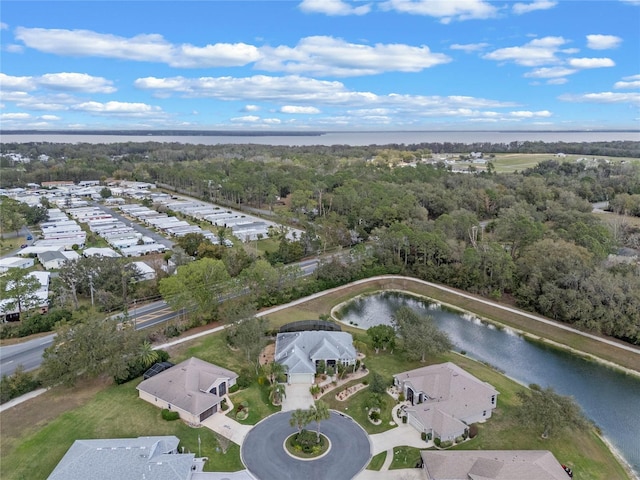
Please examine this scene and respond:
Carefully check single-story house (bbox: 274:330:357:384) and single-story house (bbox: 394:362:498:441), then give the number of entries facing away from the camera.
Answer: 0

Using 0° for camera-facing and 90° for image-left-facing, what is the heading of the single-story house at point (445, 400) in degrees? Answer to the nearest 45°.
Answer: approximately 45°

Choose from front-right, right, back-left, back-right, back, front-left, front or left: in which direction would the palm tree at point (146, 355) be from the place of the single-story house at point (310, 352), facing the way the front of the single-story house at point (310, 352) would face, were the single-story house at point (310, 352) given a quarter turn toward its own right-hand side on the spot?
front

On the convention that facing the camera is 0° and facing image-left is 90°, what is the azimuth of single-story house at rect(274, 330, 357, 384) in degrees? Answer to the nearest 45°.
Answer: approximately 0°

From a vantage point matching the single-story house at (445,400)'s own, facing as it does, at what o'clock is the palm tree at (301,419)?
The palm tree is roughly at 12 o'clock from the single-story house.

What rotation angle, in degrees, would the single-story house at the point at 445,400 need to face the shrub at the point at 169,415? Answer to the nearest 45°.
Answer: approximately 45° to its right

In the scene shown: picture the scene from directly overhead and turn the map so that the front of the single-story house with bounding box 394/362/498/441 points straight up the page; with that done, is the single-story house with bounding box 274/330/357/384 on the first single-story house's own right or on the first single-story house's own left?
on the first single-story house's own right

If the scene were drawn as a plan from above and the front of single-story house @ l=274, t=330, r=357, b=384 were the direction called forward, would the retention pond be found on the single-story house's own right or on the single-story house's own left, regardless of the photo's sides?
on the single-story house's own left

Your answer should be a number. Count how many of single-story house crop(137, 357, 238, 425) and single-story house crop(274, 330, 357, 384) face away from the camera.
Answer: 0

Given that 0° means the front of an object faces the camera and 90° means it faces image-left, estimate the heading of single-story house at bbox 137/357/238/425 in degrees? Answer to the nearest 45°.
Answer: approximately 315°

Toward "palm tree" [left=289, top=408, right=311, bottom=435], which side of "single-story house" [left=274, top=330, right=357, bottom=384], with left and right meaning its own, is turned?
front

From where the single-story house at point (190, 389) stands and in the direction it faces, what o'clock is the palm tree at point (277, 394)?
The palm tree is roughly at 11 o'clock from the single-story house.

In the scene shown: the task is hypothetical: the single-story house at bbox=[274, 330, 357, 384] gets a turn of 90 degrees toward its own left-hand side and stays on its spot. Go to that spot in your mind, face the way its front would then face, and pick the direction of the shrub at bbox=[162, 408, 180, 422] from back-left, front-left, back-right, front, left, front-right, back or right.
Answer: back-right
